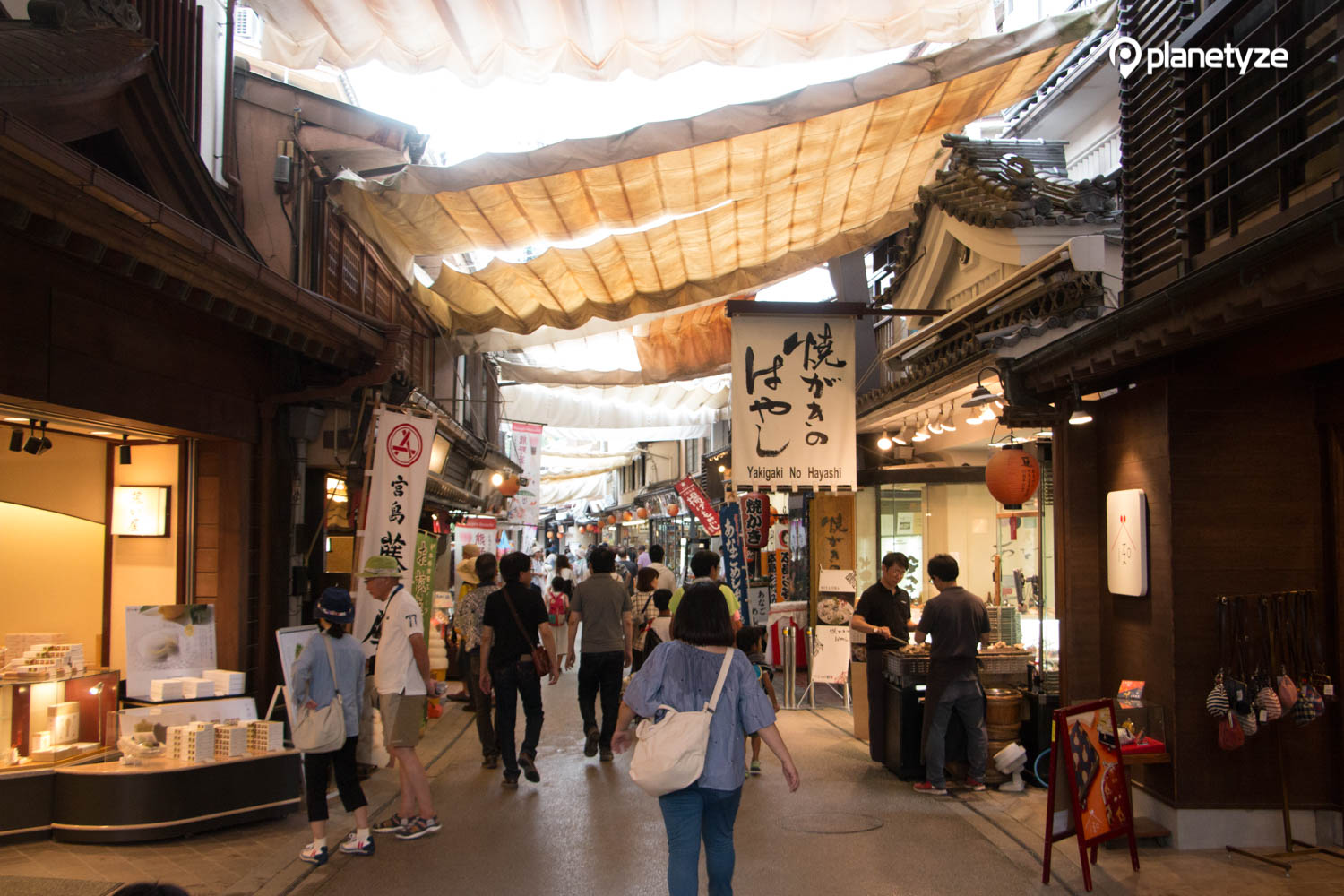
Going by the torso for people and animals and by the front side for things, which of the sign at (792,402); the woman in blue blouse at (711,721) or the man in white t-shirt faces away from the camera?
the woman in blue blouse

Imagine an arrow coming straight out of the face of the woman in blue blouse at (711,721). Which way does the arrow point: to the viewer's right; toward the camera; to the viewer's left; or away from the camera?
away from the camera

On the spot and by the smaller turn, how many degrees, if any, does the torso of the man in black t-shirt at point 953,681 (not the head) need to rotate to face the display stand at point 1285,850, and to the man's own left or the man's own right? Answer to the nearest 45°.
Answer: approximately 180°

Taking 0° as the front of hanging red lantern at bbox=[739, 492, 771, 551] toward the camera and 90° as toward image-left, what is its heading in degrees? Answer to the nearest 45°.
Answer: approximately 0°

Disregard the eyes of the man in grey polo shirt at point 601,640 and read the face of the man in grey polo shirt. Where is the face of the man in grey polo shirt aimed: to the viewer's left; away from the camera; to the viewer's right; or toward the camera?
away from the camera

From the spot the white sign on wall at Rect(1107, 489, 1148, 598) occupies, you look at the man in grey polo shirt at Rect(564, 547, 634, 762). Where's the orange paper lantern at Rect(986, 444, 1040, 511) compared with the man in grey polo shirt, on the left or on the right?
right

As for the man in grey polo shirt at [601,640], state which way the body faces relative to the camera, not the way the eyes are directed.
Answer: away from the camera

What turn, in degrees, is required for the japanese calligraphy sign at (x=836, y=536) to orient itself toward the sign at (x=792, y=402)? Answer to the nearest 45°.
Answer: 0° — it already faces it

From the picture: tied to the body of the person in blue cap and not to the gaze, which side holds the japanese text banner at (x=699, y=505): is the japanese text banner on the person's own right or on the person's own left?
on the person's own right

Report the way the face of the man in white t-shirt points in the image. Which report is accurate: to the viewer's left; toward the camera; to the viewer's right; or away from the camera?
to the viewer's left
